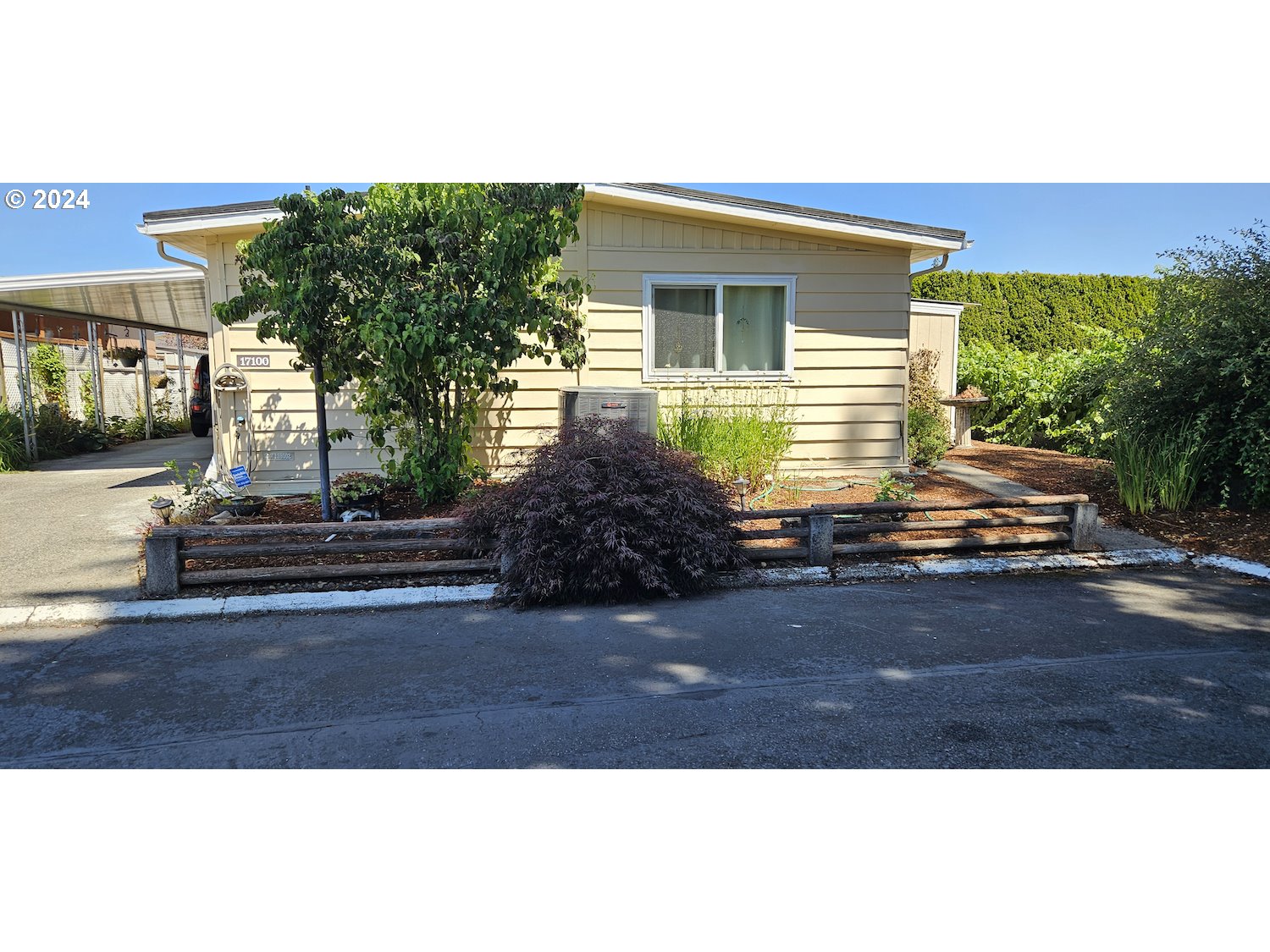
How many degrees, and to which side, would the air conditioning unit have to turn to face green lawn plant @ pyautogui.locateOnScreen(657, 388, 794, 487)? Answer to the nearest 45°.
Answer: approximately 90° to its left

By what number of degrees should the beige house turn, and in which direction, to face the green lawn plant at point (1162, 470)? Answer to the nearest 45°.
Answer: approximately 45° to its left

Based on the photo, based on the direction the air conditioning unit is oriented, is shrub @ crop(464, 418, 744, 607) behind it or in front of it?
in front

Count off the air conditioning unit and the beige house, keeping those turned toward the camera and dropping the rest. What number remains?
2

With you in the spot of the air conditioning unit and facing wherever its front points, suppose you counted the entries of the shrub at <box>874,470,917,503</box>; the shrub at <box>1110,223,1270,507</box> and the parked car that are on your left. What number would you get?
2

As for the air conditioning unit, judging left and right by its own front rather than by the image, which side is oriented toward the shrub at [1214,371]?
left

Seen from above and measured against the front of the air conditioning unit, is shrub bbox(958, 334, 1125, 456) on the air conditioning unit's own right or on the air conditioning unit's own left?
on the air conditioning unit's own left

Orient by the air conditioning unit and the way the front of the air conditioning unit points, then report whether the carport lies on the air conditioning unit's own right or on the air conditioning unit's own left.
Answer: on the air conditioning unit's own right

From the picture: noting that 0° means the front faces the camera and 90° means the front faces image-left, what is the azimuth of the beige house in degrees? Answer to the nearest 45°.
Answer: approximately 0°

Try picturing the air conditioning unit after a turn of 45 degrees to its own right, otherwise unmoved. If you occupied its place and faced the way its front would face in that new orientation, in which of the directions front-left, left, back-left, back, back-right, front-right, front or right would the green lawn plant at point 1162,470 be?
back-left

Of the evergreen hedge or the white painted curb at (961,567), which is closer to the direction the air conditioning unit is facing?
the white painted curb

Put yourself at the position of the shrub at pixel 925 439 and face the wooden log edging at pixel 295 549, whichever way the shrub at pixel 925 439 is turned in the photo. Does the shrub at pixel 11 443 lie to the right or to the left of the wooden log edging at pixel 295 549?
right

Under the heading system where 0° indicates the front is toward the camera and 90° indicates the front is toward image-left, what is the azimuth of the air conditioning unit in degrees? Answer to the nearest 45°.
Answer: approximately 0°

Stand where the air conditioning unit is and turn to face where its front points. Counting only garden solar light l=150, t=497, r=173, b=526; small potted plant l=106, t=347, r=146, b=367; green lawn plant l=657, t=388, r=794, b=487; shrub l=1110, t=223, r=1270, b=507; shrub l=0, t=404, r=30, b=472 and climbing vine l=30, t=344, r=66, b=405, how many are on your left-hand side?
2

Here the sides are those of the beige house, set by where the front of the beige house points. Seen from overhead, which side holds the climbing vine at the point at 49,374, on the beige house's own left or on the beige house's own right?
on the beige house's own right

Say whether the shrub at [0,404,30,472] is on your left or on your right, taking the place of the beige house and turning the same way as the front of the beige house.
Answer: on your right
